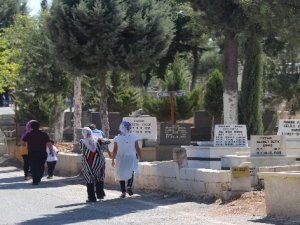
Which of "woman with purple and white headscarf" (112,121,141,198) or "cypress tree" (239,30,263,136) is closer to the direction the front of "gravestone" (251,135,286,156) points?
the woman with purple and white headscarf

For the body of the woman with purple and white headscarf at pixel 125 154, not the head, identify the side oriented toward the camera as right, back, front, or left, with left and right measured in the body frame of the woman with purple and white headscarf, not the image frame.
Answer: back

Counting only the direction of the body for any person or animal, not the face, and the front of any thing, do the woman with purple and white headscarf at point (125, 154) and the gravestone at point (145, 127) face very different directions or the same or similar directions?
very different directions

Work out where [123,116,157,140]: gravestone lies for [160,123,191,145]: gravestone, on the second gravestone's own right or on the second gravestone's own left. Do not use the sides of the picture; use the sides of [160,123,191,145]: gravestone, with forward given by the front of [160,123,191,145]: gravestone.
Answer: on the second gravestone's own right

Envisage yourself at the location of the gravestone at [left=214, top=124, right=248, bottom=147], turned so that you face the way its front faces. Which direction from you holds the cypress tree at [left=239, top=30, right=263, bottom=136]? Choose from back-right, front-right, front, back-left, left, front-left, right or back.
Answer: back

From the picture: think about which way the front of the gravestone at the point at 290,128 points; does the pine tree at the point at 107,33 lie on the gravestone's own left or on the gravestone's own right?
on the gravestone's own right

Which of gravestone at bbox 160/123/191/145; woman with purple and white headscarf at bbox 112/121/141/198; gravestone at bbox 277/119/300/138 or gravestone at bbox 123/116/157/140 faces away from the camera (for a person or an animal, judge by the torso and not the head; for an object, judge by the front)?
the woman with purple and white headscarf

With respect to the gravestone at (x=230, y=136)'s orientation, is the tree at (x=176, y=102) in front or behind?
behind

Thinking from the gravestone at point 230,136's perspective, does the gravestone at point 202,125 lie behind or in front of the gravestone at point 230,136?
behind

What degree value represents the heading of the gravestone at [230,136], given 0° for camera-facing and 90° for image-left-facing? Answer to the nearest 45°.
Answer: approximately 0°

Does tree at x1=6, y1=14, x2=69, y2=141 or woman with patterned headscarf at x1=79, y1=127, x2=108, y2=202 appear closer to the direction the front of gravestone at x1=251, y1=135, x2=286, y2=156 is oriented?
the woman with patterned headscarf

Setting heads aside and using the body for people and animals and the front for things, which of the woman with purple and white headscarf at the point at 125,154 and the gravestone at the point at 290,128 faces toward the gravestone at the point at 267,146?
the gravestone at the point at 290,128

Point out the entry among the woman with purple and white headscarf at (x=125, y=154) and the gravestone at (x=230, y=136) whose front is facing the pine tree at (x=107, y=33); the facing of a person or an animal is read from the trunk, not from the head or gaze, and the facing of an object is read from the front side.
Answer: the woman with purple and white headscarf

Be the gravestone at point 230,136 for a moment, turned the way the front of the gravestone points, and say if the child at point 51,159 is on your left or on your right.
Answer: on your right
